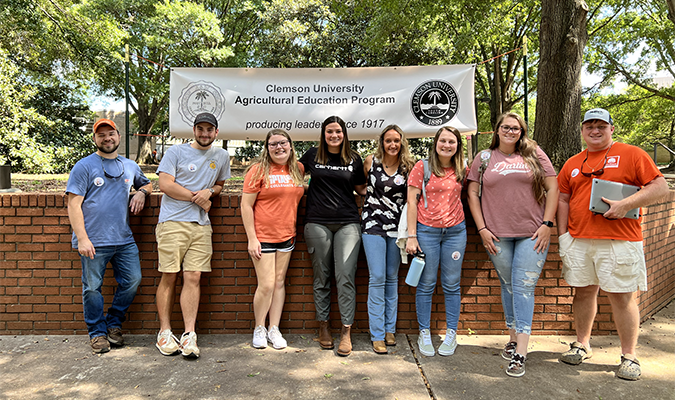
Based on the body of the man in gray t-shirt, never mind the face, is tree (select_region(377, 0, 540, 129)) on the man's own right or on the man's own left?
on the man's own left

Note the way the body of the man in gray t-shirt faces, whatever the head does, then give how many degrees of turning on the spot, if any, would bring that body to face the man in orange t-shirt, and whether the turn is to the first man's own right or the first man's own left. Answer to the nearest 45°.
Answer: approximately 45° to the first man's own left

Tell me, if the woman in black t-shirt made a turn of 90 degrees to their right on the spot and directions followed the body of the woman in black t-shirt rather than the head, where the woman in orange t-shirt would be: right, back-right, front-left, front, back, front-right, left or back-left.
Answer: front

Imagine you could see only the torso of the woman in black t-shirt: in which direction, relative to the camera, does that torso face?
toward the camera

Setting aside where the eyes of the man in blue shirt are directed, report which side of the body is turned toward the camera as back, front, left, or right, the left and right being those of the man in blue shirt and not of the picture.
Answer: front

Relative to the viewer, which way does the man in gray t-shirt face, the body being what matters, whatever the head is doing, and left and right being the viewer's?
facing the viewer

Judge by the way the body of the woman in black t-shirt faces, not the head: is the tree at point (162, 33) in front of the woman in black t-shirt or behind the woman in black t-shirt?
behind

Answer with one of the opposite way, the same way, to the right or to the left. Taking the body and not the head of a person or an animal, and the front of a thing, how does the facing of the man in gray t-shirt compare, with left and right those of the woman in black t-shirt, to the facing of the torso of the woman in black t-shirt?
the same way

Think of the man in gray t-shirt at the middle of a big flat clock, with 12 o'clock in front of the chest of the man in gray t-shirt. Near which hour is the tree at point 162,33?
The tree is roughly at 6 o'clock from the man in gray t-shirt.

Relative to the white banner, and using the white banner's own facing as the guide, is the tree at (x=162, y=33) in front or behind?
behind

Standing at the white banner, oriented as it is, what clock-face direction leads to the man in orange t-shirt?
The man in orange t-shirt is roughly at 10 o'clock from the white banner.

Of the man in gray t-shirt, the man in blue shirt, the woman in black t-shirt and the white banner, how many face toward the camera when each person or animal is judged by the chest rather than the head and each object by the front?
4

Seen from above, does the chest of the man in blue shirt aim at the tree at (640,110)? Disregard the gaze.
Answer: no

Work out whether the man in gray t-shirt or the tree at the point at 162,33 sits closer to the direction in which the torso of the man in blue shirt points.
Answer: the man in gray t-shirt

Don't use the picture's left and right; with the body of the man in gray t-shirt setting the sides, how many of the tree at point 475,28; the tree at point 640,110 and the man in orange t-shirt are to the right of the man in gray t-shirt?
0

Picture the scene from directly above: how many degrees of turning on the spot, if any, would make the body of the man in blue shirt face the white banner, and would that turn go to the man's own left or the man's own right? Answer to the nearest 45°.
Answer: approximately 90° to the man's own left

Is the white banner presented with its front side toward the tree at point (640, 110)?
no
